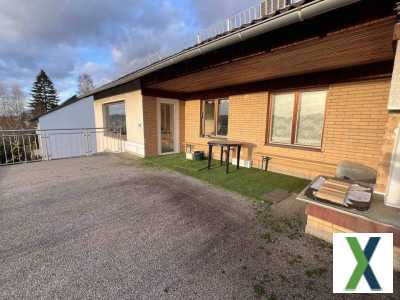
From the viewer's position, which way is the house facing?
facing the viewer and to the left of the viewer

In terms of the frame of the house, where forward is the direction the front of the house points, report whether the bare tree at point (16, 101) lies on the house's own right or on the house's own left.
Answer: on the house's own right

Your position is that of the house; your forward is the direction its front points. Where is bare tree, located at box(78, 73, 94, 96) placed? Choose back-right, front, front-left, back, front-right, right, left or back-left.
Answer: right

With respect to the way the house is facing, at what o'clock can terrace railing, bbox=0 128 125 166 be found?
The terrace railing is roughly at 2 o'clock from the house.

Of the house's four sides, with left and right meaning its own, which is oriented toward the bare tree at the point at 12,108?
right
